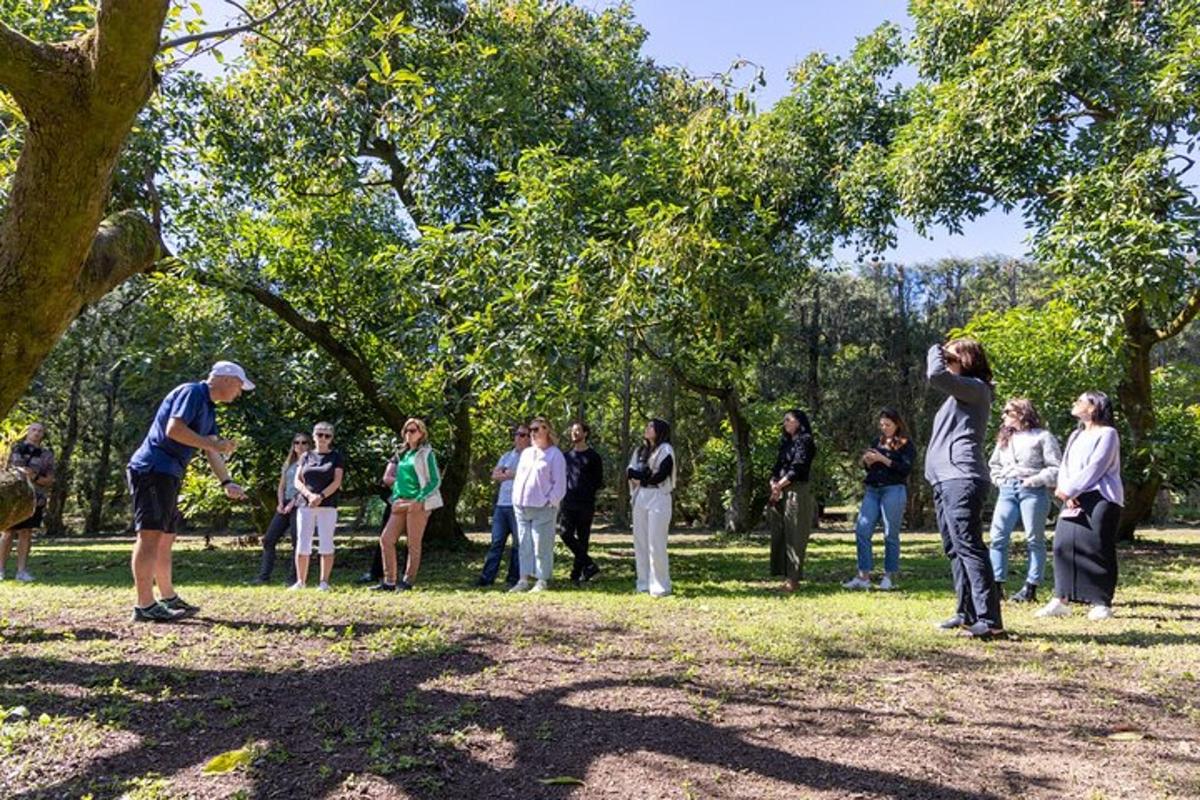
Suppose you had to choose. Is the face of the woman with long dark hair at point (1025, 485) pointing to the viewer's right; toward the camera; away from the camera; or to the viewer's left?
to the viewer's left

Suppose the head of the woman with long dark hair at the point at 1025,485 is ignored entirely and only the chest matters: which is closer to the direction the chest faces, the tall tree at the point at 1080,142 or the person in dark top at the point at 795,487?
the person in dark top

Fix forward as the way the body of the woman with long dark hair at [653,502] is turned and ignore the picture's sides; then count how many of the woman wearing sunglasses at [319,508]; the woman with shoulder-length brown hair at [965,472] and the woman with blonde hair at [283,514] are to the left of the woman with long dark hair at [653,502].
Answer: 1

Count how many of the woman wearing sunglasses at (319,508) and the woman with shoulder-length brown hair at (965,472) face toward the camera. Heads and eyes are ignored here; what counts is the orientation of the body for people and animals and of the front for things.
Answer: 1

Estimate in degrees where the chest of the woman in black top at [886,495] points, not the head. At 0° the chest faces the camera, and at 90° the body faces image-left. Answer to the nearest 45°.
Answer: approximately 45°

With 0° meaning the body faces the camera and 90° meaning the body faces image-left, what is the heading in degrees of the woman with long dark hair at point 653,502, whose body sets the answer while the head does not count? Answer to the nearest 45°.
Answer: approximately 45°

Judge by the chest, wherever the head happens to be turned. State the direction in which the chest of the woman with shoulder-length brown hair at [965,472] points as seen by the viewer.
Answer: to the viewer's left

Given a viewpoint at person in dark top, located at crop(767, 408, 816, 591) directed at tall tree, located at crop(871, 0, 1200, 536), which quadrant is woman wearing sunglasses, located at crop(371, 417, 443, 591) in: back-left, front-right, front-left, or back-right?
back-left

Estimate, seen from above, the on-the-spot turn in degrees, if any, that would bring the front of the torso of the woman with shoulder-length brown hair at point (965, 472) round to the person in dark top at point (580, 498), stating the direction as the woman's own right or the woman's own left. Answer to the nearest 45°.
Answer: approximately 45° to the woman's own right

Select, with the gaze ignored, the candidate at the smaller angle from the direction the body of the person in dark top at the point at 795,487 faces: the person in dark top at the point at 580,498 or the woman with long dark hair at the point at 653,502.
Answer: the woman with long dark hair

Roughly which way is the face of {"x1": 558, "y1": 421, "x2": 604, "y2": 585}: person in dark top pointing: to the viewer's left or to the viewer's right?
to the viewer's left
